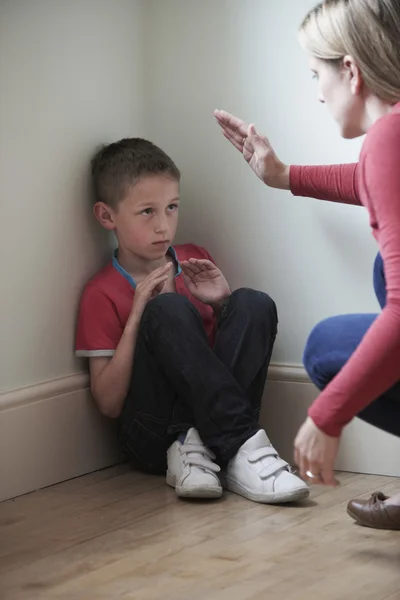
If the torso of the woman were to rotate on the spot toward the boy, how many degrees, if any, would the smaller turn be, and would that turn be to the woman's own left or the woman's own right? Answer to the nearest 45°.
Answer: approximately 45° to the woman's own right

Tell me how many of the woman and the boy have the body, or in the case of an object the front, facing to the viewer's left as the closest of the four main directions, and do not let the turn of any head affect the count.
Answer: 1

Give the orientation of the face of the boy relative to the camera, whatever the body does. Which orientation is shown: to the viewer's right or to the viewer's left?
to the viewer's right

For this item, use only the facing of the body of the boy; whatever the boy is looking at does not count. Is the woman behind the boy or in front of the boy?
in front

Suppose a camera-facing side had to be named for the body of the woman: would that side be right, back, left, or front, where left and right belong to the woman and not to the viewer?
left

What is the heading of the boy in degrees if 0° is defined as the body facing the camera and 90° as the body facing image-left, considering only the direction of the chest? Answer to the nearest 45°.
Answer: approximately 315°
